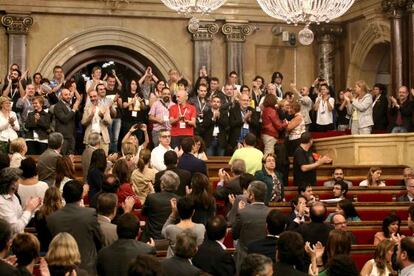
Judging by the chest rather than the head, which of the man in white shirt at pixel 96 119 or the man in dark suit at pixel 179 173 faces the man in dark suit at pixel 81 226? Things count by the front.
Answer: the man in white shirt

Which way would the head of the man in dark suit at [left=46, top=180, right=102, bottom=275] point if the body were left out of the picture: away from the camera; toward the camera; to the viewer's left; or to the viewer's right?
away from the camera

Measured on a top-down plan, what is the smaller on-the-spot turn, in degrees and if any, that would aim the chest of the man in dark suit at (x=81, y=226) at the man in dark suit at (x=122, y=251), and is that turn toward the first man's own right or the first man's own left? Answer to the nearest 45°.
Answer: approximately 135° to the first man's own right

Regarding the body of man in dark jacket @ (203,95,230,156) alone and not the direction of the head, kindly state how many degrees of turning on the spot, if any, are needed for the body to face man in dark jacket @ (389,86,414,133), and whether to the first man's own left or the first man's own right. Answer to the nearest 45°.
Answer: approximately 90° to the first man's own left

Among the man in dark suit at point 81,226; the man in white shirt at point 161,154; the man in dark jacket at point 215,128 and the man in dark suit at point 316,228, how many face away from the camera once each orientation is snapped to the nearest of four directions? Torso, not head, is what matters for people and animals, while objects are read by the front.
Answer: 2

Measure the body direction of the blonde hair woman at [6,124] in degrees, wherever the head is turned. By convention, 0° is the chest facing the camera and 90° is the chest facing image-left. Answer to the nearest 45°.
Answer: approximately 315°

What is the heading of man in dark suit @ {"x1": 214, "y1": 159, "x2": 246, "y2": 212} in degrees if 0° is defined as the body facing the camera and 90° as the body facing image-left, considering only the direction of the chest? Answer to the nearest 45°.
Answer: approximately 135°
